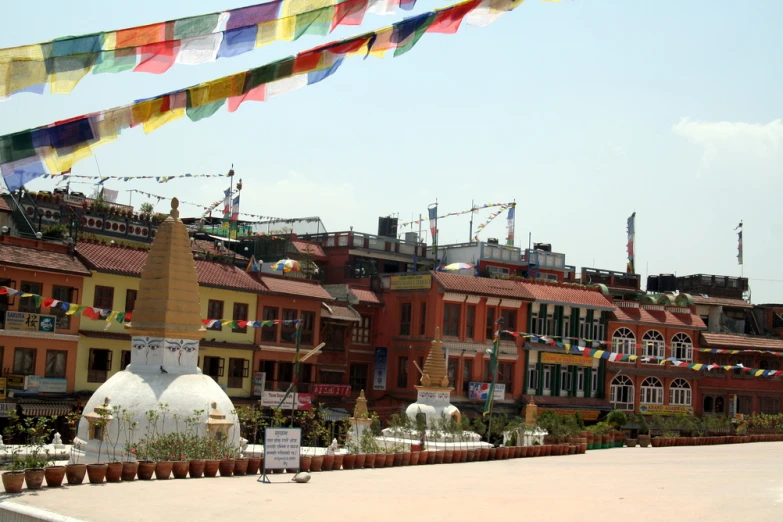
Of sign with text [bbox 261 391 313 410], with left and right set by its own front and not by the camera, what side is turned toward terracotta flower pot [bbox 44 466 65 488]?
front

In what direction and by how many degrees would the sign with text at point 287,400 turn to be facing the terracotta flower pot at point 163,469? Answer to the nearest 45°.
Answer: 0° — it already faces it

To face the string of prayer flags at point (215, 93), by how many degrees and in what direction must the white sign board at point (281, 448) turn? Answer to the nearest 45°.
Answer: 0° — it already faces it

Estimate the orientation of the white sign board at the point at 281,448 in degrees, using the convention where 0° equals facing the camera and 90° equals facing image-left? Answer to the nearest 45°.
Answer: approximately 0°

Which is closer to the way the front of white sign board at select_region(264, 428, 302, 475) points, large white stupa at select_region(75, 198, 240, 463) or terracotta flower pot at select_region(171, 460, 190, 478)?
the terracotta flower pot

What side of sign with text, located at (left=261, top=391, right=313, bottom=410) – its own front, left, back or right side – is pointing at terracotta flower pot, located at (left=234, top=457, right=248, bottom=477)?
front

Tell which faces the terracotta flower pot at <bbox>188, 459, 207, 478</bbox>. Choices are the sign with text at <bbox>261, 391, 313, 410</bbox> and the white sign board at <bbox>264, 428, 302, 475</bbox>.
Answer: the sign with text

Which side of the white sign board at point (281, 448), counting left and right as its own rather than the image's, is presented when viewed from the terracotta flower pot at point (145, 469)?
right

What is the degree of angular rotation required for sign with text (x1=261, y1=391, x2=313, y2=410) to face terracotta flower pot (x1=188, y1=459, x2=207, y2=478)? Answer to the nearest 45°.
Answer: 0° — it already faces it

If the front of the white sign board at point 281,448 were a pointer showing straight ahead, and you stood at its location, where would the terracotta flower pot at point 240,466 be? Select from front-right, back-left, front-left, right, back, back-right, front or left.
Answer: back-right

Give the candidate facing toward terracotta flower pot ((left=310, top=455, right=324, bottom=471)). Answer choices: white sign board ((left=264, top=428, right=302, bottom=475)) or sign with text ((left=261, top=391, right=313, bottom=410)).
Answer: the sign with text

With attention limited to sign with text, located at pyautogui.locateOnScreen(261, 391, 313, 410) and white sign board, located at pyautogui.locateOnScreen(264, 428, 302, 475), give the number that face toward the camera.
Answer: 2

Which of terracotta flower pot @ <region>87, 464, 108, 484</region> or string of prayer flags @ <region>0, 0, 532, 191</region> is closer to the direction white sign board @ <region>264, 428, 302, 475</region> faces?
the string of prayer flags
